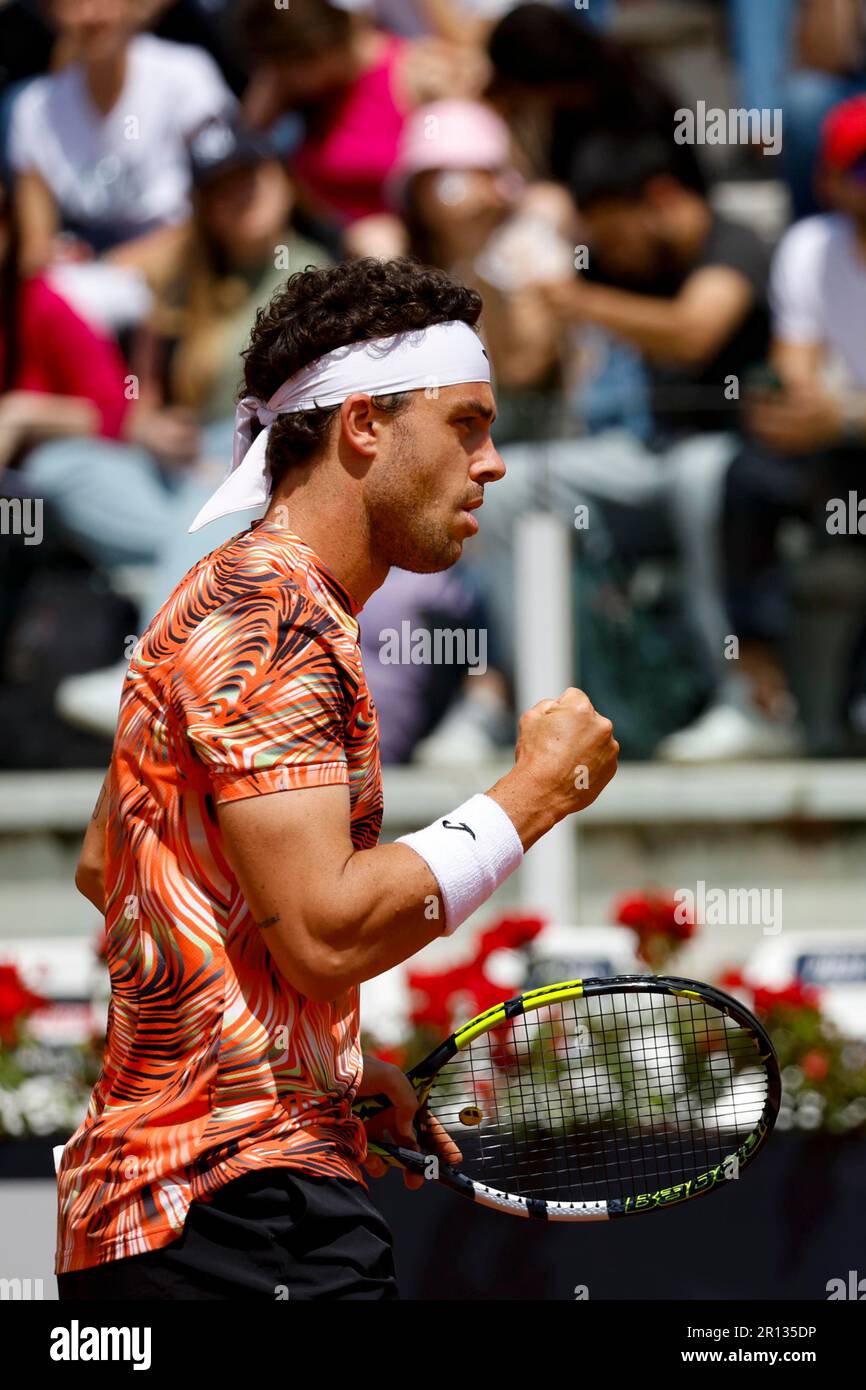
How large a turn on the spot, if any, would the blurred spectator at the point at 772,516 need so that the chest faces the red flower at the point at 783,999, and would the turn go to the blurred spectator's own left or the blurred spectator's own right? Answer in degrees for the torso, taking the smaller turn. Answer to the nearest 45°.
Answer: approximately 45° to the blurred spectator's own left

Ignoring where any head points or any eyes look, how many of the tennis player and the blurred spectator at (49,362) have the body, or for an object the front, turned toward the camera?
1

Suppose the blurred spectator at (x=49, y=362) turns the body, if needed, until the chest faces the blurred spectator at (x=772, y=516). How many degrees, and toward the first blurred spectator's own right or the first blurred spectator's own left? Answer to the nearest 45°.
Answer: approximately 90° to the first blurred spectator's own left

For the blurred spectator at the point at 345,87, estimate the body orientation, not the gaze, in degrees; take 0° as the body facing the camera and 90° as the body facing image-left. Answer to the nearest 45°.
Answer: approximately 45°

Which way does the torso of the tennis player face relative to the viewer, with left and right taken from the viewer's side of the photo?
facing to the right of the viewer

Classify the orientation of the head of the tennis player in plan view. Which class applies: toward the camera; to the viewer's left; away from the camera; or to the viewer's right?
to the viewer's right
